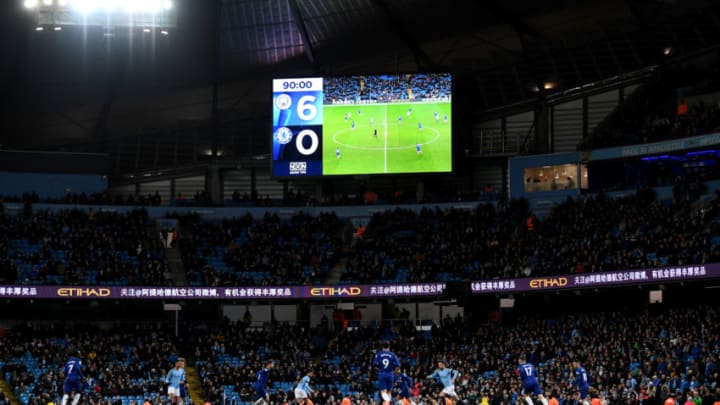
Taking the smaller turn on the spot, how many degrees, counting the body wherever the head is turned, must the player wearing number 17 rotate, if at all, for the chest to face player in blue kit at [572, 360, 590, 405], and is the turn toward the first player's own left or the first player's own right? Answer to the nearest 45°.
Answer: approximately 90° to the first player's own right

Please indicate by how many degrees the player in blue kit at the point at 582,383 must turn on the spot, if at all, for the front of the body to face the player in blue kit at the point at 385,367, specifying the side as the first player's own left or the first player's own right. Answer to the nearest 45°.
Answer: approximately 45° to the first player's own left

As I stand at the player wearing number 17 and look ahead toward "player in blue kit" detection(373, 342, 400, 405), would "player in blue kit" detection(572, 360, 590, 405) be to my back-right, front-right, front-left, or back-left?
back-right

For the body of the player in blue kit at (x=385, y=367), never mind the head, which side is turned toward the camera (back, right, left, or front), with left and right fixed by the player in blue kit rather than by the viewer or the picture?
back

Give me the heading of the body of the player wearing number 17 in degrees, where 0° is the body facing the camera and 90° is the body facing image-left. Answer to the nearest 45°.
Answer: approximately 135°

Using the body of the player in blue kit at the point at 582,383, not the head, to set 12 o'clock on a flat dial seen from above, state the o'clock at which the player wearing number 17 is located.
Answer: The player wearing number 17 is roughly at 10 o'clock from the player in blue kit.

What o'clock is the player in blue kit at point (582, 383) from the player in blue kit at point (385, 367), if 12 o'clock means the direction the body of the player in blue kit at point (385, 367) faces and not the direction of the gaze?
the player in blue kit at point (582, 383) is roughly at 2 o'clock from the player in blue kit at point (385, 367).

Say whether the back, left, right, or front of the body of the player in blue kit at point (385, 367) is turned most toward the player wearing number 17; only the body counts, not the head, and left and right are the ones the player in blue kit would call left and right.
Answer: right
